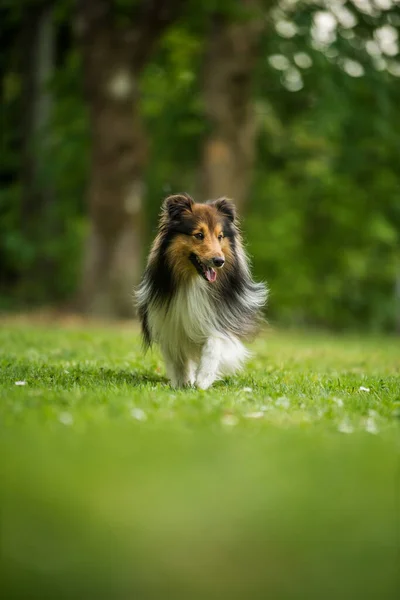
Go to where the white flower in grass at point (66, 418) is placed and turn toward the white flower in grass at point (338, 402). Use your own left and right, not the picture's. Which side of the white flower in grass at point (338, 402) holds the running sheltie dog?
left

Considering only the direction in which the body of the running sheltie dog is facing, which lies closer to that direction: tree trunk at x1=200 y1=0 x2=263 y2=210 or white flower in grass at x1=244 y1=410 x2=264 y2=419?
the white flower in grass

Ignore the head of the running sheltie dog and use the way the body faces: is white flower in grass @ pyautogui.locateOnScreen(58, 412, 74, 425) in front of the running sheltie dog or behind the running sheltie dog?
in front

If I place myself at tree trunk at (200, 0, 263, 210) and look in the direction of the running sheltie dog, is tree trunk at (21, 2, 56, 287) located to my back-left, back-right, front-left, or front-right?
back-right

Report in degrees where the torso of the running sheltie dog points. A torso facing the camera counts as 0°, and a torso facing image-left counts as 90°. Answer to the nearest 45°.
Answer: approximately 0°

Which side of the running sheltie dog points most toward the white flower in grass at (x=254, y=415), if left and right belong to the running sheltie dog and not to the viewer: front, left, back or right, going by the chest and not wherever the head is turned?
front

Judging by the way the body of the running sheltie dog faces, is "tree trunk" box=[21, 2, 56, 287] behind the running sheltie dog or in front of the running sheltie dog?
behind

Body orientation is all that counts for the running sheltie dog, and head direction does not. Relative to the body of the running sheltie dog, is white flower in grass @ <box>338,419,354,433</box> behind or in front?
in front

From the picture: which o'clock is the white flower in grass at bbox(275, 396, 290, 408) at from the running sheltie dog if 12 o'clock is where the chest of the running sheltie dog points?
The white flower in grass is roughly at 11 o'clock from the running sheltie dog.

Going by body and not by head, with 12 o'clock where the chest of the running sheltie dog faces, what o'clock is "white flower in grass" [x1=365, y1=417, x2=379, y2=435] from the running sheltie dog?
The white flower in grass is roughly at 11 o'clock from the running sheltie dog.

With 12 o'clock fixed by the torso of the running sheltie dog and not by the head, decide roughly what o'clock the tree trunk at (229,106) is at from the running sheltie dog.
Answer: The tree trunk is roughly at 6 o'clock from the running sheltie dog.
